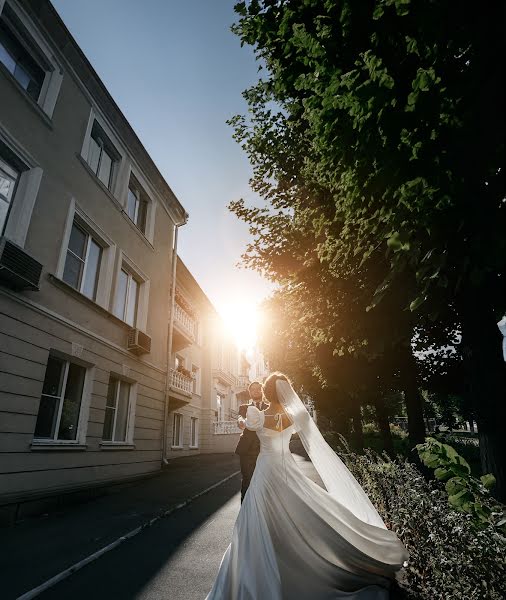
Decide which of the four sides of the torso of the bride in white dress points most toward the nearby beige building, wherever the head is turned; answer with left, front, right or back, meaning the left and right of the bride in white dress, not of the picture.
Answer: front

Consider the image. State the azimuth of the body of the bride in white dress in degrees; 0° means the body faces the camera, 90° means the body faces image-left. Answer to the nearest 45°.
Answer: approximately 135°

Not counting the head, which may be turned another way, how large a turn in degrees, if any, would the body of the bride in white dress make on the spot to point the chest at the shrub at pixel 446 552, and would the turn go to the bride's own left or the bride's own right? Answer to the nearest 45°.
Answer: approximately 135° to the bride's own right

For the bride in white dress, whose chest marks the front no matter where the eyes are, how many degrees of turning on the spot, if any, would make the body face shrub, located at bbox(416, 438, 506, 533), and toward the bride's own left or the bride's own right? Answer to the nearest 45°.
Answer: approximately 135° to the bride's own right

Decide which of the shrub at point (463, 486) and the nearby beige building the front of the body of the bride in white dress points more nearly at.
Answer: the nearby beige building

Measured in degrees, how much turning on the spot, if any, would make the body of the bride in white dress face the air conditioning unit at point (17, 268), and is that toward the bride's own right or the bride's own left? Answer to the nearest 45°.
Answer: approximately 45° to the bride's own left

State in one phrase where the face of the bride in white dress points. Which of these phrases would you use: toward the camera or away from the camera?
away from the camera
